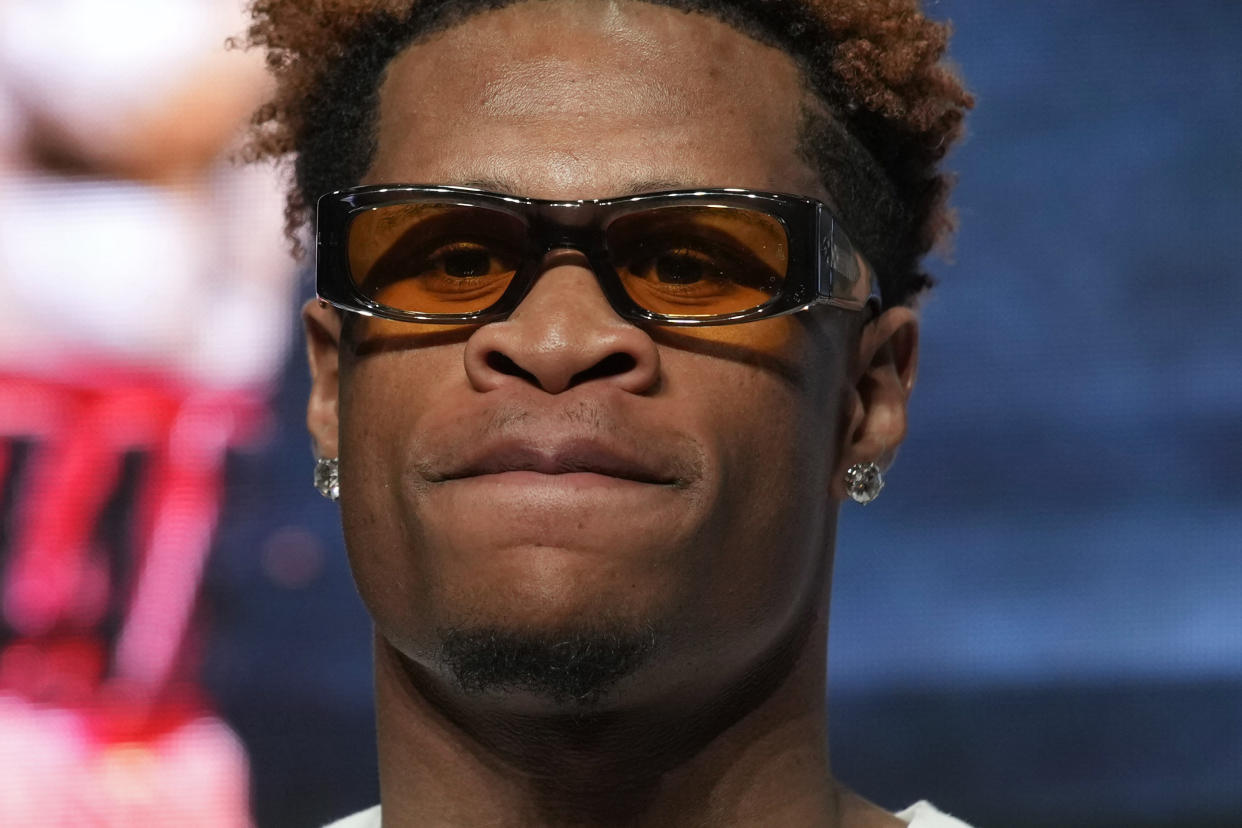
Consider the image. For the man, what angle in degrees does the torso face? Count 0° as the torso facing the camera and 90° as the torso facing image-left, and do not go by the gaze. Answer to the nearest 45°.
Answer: approximately 0°
